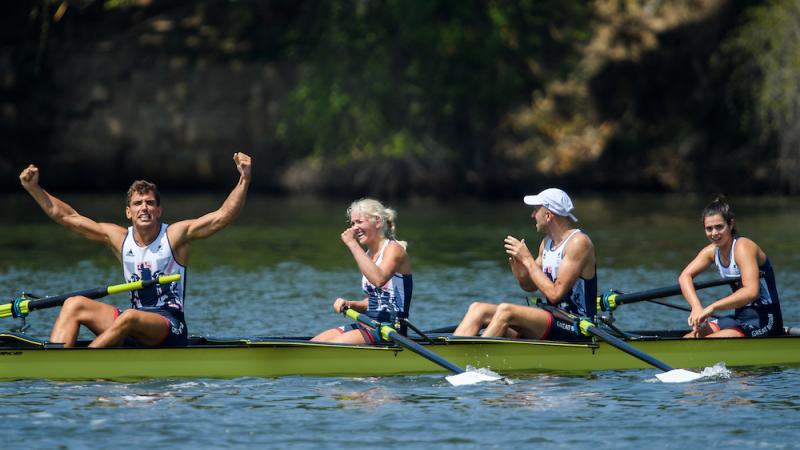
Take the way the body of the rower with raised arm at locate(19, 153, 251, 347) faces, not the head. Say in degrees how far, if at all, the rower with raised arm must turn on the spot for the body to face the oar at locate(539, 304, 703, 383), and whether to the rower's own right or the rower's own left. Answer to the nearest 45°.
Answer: approximately 135° to the rower's own left

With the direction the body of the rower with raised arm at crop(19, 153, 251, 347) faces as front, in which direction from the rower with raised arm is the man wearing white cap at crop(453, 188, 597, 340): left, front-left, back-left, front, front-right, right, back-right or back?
back-left

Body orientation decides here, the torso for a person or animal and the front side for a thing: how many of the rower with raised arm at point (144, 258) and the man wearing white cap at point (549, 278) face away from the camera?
0

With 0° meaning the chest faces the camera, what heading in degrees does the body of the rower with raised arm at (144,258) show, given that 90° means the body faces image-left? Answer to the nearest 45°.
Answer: approximately 45°

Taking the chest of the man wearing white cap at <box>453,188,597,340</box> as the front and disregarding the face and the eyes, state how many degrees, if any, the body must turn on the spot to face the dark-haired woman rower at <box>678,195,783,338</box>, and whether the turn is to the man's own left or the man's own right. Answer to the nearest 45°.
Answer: approximately 180°

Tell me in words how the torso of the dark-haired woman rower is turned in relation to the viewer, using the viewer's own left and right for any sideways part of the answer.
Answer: facing the viewer and to the left of the viewer

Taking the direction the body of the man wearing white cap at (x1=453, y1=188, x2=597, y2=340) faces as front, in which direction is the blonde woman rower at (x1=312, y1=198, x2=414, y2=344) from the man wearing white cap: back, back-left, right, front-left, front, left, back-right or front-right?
front

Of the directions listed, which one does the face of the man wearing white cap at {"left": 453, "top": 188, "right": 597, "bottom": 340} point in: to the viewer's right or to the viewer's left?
to the viewer's left

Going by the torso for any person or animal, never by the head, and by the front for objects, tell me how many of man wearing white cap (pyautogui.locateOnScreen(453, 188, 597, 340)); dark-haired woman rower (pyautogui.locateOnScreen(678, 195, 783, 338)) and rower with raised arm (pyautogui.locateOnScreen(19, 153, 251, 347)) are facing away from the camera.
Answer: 0

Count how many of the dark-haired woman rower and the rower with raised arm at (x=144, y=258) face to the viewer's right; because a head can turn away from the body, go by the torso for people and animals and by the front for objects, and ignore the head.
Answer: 0

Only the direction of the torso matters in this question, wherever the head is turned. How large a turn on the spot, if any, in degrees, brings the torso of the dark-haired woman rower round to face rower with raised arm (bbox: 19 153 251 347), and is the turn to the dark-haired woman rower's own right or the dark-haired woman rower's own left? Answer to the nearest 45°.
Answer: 0° — they already face them

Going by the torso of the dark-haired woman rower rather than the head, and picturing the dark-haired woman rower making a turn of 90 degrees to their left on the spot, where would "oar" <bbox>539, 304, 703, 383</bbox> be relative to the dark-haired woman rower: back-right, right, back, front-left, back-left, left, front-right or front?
right

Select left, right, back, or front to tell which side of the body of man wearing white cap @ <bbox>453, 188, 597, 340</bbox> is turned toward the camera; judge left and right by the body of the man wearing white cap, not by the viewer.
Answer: left

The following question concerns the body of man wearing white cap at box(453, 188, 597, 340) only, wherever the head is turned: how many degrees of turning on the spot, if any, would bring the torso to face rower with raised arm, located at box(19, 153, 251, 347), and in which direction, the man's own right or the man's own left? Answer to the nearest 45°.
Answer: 0° — they already face them
